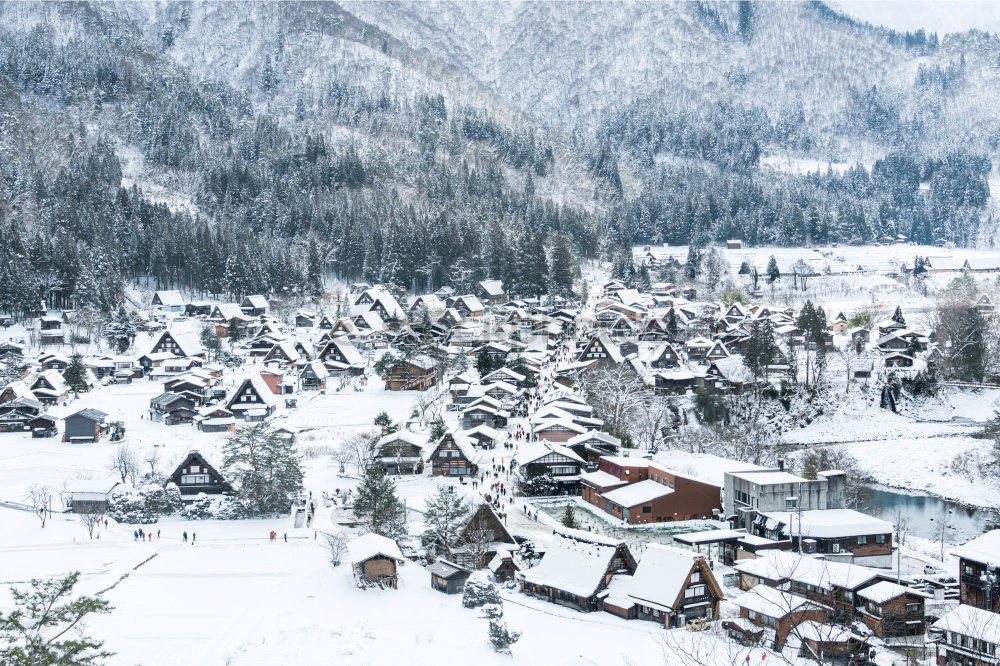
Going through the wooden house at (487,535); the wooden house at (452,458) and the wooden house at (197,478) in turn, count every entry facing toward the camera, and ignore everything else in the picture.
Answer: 3

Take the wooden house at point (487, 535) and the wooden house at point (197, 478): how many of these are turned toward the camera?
2

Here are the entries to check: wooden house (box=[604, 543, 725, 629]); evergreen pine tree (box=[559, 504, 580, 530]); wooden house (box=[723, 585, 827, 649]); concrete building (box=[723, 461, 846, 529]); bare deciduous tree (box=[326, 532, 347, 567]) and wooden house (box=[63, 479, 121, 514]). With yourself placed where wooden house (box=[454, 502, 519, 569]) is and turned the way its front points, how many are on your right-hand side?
2

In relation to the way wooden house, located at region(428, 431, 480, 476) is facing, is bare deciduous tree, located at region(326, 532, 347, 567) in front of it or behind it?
in front

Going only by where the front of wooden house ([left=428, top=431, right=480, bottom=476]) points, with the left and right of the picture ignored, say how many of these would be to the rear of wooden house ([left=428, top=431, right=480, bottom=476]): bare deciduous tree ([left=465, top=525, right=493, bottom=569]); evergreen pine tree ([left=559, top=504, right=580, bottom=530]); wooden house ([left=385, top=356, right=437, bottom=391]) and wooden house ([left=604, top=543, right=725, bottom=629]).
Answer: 1

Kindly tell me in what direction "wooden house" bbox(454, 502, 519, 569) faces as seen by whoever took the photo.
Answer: facing the viewer

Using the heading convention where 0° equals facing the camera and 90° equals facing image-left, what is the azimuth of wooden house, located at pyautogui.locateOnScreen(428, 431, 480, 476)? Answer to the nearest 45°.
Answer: approximately 0°

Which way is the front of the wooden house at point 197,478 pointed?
toward the camera

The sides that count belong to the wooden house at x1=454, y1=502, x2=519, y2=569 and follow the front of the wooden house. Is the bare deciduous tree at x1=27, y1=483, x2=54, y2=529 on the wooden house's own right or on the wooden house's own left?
on the wooden house's own right

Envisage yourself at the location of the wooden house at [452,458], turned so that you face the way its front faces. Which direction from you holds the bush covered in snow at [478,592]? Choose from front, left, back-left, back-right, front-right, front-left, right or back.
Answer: front

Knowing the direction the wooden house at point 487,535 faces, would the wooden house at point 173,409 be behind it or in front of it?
behind

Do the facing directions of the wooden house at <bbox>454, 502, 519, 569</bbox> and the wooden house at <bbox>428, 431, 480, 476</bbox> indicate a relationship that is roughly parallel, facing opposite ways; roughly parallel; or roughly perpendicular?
roughly parallel

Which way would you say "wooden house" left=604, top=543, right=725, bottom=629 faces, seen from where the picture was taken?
facing the viewer and to the right of the viewer

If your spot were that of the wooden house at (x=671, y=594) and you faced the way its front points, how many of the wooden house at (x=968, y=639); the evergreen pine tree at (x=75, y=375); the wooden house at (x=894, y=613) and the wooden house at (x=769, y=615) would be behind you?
1

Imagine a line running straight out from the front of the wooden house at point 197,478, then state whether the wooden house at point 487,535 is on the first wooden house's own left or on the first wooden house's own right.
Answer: on the first wooden house's own left

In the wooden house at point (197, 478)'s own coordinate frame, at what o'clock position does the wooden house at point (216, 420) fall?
the wooden house at point (216, 420) is roughly at 6 o'clock from the wooden house at point (197, 478).

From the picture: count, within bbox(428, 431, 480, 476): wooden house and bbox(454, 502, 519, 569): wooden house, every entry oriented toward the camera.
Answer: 2
